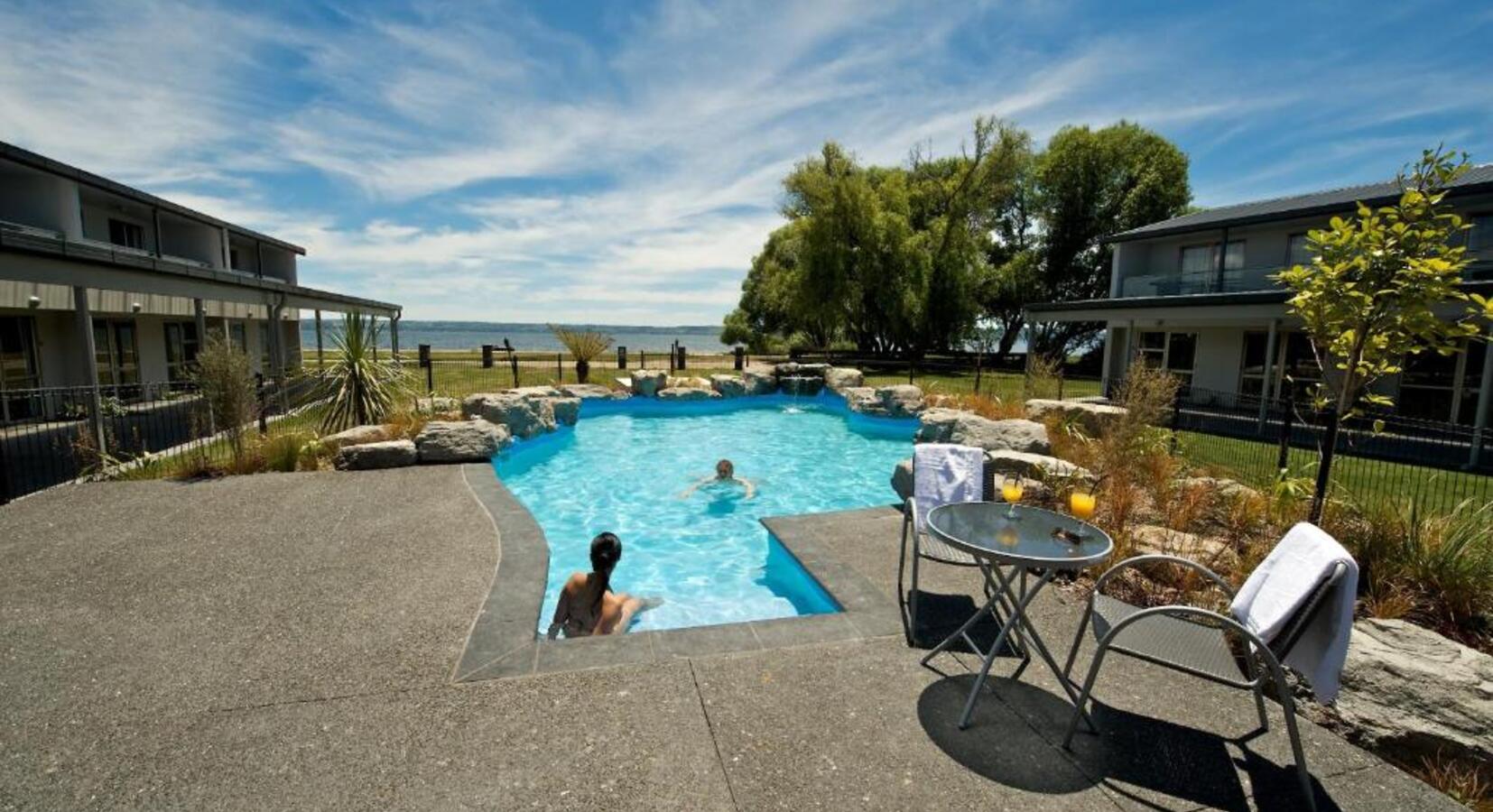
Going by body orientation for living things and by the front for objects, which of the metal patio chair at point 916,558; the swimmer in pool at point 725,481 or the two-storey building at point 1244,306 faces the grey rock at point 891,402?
the two-storey building

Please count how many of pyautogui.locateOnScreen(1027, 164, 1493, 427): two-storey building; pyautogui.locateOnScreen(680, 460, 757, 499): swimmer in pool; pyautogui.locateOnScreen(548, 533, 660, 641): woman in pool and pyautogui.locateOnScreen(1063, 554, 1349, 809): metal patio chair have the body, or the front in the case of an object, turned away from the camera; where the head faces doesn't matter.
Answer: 1

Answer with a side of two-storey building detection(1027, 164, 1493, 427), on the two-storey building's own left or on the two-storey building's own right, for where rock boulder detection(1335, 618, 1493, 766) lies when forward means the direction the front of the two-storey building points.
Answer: on the two-storey building's own left

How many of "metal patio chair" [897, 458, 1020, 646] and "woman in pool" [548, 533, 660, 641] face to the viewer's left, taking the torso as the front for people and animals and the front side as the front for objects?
0

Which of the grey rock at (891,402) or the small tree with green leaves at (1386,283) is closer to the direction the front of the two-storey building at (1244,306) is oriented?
the grey rock

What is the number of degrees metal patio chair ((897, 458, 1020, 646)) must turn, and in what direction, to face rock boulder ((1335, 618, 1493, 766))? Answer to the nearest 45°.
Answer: approximately 90° to its left

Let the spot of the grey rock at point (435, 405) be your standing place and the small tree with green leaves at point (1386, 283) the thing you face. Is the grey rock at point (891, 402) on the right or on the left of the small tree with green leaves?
left

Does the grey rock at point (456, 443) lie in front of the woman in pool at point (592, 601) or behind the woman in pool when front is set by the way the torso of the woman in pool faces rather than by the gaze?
in front

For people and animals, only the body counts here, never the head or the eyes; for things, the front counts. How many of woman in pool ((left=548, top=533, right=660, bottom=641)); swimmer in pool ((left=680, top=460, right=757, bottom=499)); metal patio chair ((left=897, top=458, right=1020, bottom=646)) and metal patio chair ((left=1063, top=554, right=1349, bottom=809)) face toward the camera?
2

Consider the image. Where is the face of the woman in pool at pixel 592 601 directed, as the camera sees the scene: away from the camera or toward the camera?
away from the camera

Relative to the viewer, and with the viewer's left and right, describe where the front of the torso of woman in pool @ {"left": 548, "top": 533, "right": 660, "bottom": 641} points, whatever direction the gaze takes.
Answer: facing away from the viewer

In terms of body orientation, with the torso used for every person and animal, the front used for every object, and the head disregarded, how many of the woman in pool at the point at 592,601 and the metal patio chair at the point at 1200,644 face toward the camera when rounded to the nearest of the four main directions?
0

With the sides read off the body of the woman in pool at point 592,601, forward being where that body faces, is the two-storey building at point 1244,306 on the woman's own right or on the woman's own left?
on the woman's own right

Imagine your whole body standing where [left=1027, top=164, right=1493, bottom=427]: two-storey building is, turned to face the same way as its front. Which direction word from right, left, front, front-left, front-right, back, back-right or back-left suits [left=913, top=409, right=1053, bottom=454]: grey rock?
front-left

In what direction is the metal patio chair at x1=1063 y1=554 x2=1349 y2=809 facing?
to the viewer's left

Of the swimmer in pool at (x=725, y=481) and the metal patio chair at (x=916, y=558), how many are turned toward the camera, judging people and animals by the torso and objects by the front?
2

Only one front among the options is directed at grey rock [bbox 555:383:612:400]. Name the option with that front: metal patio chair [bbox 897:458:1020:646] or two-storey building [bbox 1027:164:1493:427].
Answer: the two-storey building

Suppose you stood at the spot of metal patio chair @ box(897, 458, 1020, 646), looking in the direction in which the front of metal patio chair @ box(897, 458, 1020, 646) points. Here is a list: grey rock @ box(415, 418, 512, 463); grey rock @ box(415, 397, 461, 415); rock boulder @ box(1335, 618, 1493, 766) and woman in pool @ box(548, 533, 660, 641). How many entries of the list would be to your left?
1
